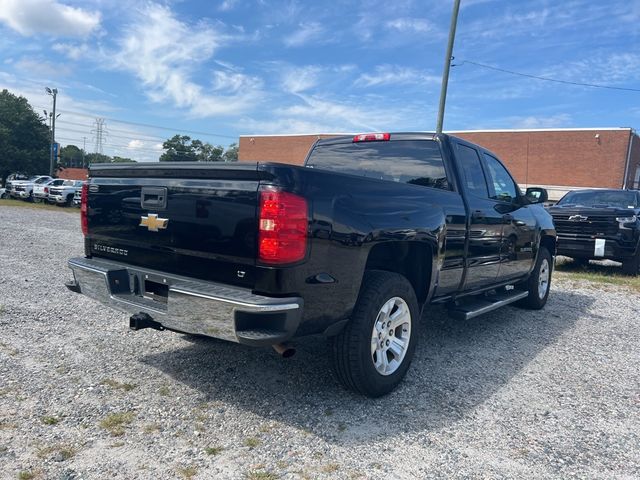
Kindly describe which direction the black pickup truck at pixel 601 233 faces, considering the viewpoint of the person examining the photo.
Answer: facing the viewer and to the left of the viewer

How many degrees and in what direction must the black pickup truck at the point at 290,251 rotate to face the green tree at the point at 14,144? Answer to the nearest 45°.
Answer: approximately 90° to its left

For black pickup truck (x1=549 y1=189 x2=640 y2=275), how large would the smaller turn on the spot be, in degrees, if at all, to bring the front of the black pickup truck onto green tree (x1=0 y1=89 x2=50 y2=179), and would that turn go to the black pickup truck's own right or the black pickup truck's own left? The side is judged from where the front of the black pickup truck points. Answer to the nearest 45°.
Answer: approximately 45° to the black pickup truck's own right

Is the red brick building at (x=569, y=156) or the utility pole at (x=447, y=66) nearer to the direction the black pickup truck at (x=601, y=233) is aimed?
the utility pole

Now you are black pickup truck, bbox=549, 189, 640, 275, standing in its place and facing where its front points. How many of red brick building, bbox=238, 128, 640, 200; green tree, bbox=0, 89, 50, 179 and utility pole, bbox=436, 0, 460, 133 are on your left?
0

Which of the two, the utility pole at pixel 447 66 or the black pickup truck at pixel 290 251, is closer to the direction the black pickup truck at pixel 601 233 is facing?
the black pickup truck

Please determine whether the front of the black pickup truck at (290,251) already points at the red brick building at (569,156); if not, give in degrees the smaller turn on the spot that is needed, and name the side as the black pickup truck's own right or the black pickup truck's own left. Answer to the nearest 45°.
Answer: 0° — it already faces it

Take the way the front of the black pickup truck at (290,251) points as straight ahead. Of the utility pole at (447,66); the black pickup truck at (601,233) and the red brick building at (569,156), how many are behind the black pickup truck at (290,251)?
0

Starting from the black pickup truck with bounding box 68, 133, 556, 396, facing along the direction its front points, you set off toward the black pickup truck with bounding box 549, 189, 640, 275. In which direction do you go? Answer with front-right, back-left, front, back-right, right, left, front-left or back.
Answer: front

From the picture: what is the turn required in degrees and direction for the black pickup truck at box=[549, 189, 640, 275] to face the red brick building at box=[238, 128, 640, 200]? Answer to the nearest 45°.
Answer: approximately 135° to its right

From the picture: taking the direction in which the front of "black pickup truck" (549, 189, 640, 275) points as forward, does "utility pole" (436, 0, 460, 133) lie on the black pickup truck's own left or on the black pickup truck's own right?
on the black pickup truck's own right

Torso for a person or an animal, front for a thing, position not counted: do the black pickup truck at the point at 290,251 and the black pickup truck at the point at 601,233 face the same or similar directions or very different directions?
very different directions

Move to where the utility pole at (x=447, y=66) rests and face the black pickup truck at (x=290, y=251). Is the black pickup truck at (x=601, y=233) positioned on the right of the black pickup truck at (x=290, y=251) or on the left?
left

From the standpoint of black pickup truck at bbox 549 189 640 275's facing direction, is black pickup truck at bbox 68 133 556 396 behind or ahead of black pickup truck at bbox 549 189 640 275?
ahead

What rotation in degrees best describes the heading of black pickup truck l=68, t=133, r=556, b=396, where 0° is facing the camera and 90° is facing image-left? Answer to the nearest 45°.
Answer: approximately 225°

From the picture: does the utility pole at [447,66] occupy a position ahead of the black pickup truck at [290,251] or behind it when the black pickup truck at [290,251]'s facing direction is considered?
ahead

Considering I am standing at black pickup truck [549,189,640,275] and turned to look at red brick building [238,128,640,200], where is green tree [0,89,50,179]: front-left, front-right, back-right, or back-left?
front-left

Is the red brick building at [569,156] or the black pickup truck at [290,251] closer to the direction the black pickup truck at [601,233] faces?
the black pickup truck
